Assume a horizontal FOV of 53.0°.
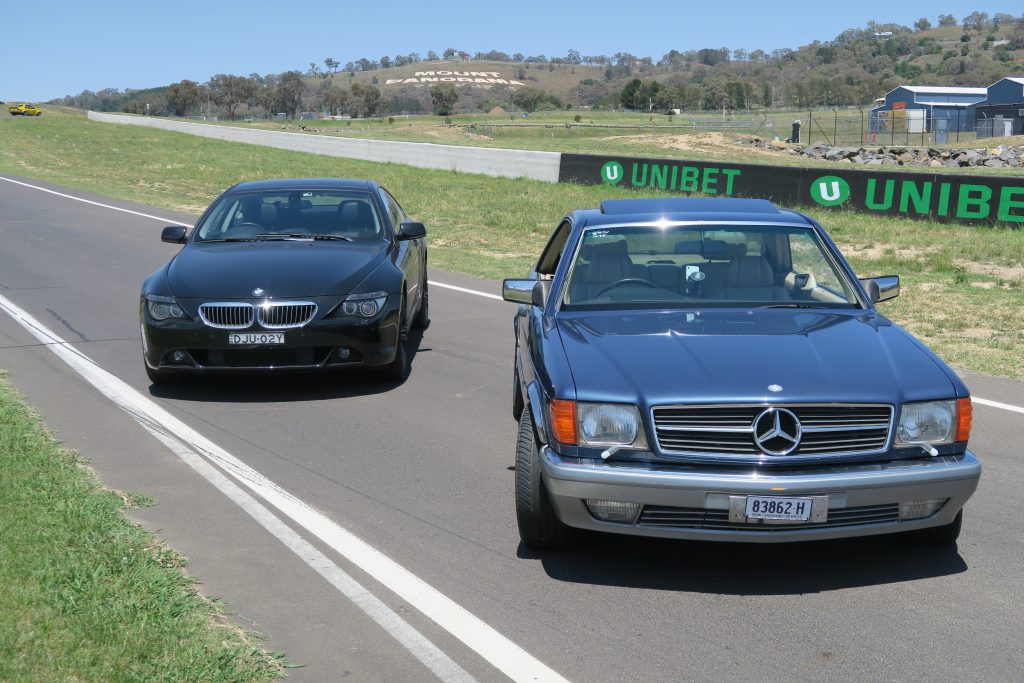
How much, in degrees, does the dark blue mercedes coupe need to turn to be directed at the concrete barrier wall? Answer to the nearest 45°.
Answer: approximately 180°

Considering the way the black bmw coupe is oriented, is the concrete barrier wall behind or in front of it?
behind

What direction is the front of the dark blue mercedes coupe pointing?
toward the camera

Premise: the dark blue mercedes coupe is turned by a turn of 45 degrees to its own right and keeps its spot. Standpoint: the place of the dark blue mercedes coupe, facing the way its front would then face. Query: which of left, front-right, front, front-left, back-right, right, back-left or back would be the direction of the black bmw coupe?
right

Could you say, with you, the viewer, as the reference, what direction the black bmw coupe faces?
facing the viewer

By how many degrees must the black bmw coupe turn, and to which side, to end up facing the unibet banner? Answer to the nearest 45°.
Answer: approximately 135° to its left

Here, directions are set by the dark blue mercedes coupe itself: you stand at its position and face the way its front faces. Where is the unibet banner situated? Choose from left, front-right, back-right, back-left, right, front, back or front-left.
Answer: back
